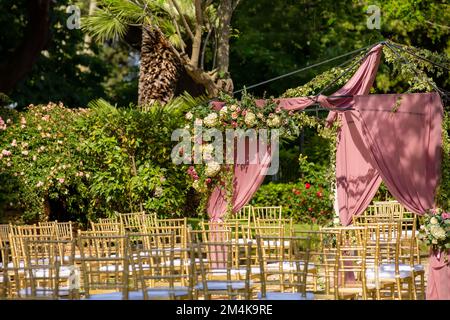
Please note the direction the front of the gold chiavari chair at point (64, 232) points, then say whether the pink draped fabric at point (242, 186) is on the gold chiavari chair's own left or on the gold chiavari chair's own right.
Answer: on the gold chiavari chair's own right

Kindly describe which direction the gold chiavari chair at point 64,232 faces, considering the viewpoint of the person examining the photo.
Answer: facing away from the viewer

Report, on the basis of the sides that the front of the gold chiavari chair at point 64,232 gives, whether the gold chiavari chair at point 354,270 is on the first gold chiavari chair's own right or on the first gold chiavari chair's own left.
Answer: on the first gold chiavari chair's own right

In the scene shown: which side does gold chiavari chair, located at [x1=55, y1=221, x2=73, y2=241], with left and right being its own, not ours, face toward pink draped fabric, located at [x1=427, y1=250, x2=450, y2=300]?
right

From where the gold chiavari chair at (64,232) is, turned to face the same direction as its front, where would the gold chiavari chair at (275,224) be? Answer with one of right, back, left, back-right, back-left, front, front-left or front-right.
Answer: right

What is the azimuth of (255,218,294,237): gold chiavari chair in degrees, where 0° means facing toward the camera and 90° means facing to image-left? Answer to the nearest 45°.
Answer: approximately 180°

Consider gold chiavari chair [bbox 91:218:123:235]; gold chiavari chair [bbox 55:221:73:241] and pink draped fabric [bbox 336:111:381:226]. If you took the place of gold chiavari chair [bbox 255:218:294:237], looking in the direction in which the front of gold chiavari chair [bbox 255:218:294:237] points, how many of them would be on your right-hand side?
1

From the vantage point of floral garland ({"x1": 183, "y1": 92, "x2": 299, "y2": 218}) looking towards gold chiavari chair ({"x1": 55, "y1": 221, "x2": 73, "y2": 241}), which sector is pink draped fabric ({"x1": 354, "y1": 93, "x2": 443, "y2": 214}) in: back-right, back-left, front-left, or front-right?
back-left

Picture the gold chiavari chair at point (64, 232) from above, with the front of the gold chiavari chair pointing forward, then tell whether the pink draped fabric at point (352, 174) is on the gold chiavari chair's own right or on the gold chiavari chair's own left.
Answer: on the gold chiavari chair's own right

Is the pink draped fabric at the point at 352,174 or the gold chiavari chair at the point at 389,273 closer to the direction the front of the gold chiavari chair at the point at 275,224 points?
the pink draped fabric
